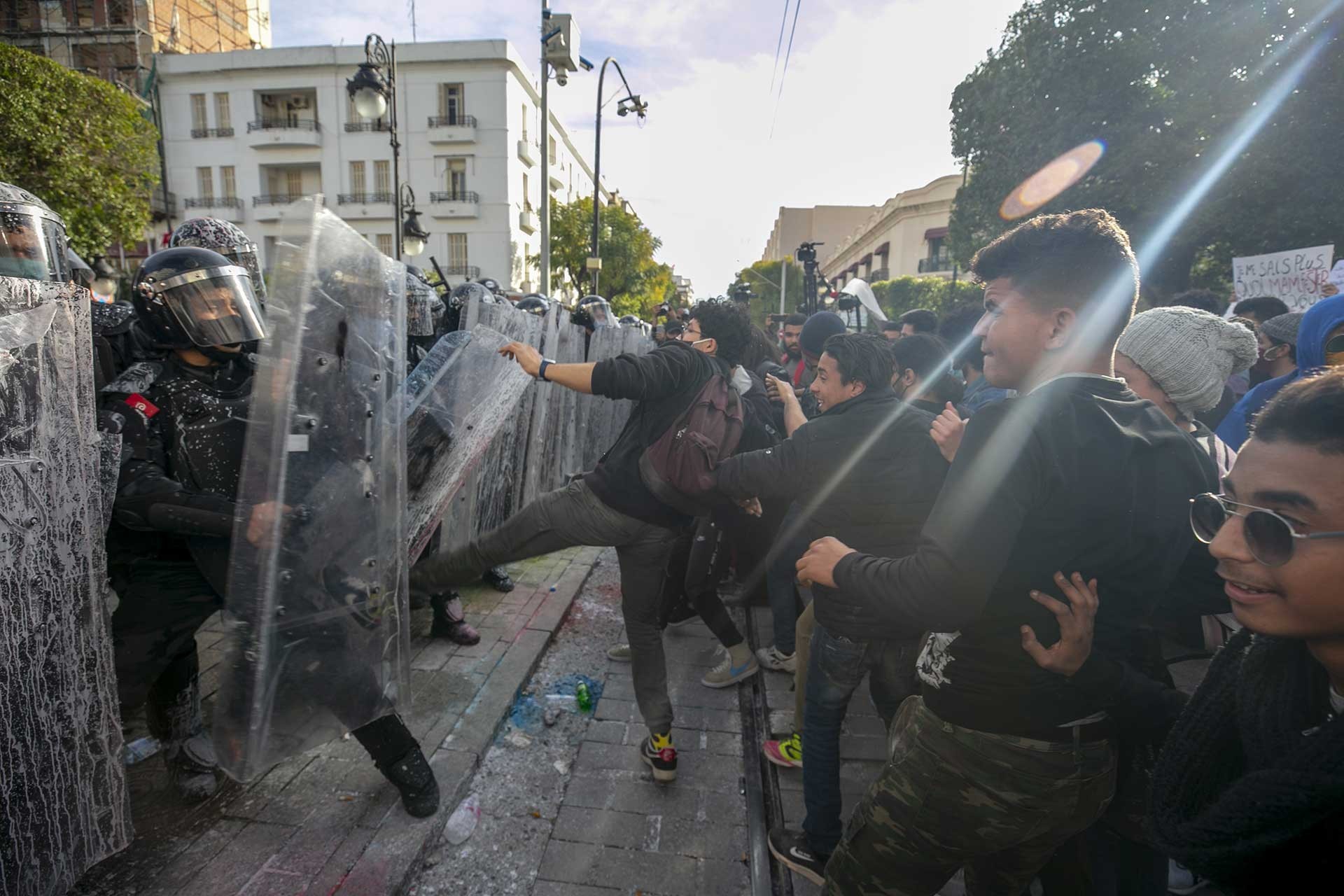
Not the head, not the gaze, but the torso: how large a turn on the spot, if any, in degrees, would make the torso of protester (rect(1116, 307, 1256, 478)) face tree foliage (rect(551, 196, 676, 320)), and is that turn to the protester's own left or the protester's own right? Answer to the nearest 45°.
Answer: approximately 45° to the protester's own right

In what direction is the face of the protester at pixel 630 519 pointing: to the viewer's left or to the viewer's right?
to the viewer's left

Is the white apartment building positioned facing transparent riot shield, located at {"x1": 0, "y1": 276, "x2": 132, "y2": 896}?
yes

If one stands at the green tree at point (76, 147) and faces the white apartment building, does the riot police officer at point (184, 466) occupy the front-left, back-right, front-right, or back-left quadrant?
back-right

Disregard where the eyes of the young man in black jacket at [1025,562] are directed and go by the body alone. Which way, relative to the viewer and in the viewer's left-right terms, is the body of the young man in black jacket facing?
facing away from the viewer and to the left of the viewer

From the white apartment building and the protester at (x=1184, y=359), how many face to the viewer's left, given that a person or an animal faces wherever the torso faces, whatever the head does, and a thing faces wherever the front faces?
1

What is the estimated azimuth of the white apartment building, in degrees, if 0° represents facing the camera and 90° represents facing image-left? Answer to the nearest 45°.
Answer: approximately 0°

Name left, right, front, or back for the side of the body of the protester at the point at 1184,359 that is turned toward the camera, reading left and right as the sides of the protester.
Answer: left
